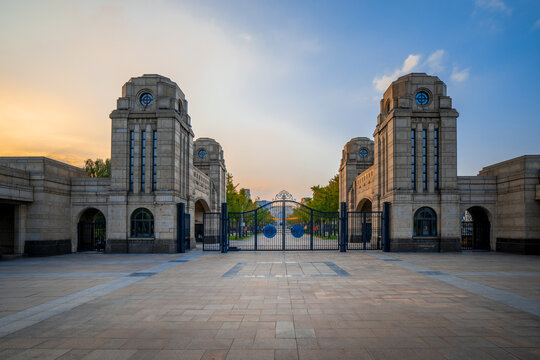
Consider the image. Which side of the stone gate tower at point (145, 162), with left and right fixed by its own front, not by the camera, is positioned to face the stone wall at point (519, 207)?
left

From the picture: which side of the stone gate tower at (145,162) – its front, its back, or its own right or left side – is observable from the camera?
front

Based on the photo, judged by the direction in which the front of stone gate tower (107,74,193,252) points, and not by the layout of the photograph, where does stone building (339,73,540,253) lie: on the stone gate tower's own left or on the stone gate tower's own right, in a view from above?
on the stone gate tower's own left

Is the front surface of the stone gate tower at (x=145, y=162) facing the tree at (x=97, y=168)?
no

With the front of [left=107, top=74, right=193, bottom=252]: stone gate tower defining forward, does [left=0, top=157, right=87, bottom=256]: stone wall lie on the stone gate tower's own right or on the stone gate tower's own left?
on the stone gate tower's own right
